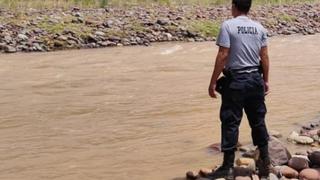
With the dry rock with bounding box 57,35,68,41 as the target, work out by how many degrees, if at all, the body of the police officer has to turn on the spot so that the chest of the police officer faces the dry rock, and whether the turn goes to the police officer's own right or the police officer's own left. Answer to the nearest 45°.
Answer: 0° — they already face it

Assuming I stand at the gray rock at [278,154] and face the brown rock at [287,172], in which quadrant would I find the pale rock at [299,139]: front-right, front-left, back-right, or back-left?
back-left

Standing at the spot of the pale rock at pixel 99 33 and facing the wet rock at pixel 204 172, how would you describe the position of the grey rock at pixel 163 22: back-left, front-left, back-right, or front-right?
back-left

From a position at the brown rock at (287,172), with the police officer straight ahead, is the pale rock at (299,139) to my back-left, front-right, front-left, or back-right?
back-right

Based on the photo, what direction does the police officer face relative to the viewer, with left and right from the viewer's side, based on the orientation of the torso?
facing away from the viewer and to the left of the viewer

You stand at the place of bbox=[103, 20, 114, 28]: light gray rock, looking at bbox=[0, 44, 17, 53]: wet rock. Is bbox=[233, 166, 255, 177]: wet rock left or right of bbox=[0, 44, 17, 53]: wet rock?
left
